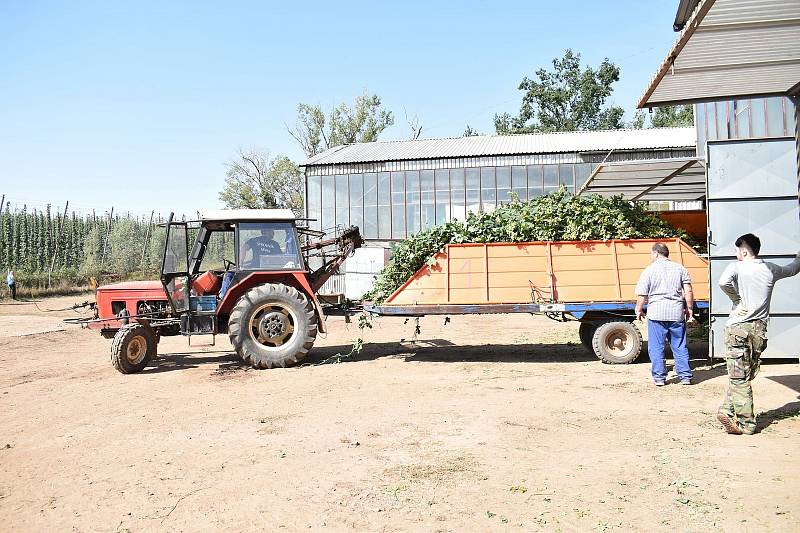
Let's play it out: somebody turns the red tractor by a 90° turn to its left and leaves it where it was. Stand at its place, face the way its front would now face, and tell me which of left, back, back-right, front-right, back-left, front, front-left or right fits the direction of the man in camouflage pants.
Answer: front-left

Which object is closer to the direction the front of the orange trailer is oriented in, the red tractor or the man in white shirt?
the red tractor

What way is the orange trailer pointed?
to the viewer's left

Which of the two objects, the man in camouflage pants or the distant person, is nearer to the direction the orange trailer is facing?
the distant person

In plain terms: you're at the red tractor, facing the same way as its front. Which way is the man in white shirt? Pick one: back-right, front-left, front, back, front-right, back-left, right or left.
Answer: back-left

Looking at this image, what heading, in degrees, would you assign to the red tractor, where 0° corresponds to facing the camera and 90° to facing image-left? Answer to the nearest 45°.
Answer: approximately 90°

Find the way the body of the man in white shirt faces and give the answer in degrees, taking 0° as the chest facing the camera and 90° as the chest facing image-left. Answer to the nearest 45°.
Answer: approximately 180°

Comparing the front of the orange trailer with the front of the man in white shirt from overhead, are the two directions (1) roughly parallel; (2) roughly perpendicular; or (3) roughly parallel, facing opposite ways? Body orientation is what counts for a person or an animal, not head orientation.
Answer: roughly perpendicular

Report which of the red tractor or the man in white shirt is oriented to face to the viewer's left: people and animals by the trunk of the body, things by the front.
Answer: the red tractor

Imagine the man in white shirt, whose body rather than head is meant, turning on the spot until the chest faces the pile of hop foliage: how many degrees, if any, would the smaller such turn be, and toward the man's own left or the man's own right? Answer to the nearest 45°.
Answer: approximately 45° to the man's own left

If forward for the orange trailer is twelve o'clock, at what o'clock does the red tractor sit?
The red tractor is roughly at 12 o'clock from the orange trailer.

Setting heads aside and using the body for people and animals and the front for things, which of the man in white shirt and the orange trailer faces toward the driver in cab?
the orange trailer
